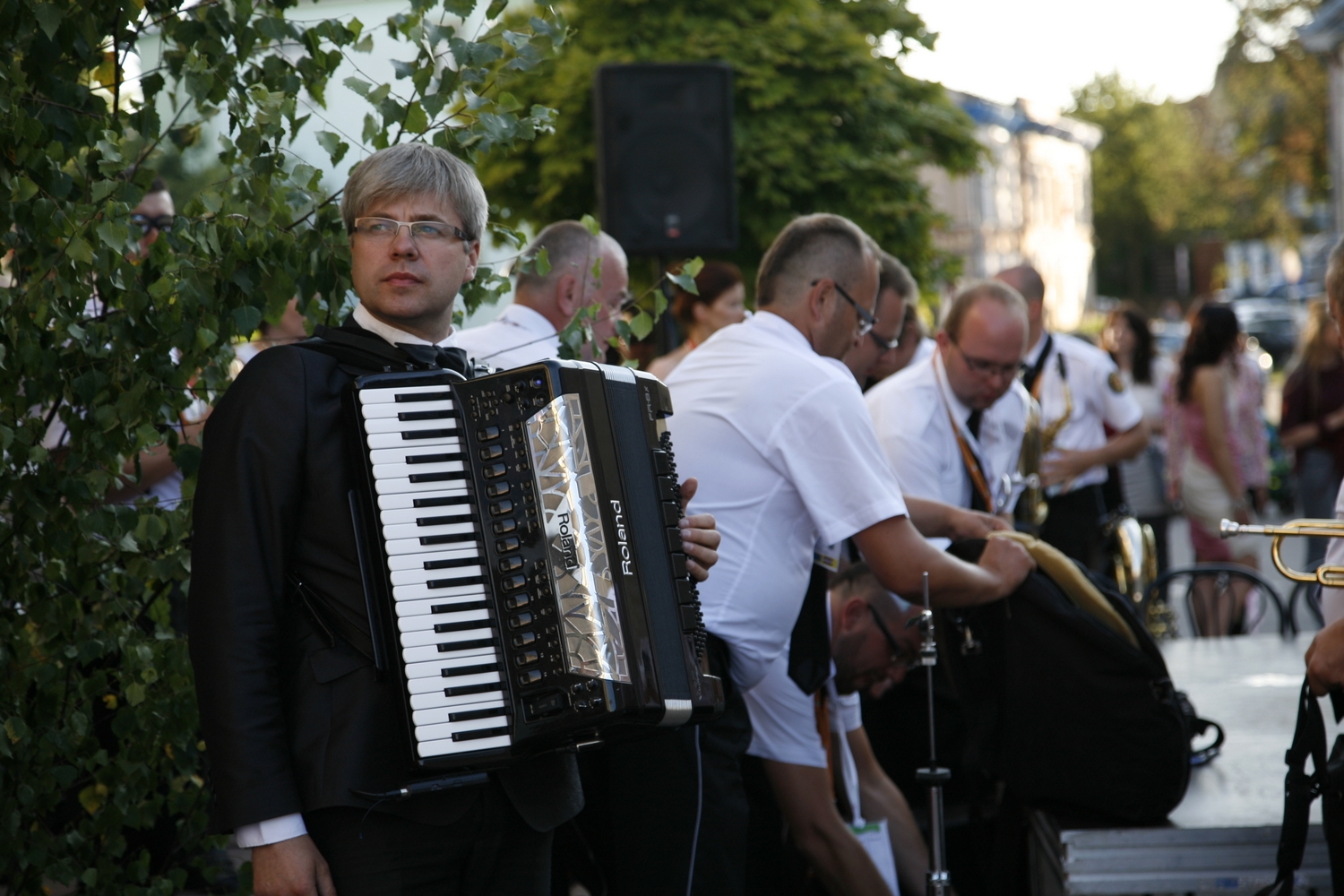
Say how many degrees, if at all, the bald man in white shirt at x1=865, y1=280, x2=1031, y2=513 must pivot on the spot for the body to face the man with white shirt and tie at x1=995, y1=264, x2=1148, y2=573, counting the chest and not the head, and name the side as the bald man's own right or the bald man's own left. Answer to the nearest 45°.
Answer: approximately 135° to the bald man's own left

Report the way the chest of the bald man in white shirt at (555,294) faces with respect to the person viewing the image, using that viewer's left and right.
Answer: facing to the right of the viewer

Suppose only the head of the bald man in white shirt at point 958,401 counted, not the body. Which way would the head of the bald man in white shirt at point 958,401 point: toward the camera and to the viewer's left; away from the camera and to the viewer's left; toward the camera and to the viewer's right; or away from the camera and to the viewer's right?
toward the camera and to the viewer's right

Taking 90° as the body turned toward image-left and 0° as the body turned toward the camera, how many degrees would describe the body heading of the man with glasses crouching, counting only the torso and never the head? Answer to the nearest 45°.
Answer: approximately 315°

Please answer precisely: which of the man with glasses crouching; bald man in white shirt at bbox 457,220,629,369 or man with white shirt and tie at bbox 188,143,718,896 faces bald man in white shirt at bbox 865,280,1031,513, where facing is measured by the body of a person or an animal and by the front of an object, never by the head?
bald man in white shirt at bbox 457,220,629,369

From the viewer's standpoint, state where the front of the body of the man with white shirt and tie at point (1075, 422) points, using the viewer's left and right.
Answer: facing the viewer and to the left of the viewer

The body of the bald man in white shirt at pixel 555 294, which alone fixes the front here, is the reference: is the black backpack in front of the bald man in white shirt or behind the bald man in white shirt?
in front

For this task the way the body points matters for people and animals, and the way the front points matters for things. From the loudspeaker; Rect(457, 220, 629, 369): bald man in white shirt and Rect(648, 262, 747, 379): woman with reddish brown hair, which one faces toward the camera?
the loudspeaker

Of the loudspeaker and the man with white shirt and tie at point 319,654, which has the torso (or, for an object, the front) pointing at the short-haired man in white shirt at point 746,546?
the loudspeaker

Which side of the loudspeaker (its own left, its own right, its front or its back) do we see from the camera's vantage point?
front
